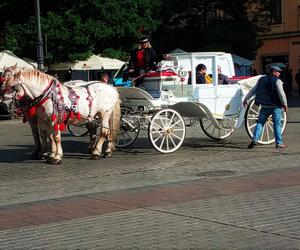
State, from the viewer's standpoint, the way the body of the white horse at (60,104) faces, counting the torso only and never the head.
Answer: to the viewer's left

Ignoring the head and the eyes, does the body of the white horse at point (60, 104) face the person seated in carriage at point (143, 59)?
no

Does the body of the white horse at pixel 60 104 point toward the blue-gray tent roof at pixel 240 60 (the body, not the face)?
no

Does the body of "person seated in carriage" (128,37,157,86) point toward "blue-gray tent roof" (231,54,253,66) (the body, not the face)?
no

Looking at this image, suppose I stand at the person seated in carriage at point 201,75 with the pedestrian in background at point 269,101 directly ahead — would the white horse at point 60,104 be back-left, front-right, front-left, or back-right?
back-right

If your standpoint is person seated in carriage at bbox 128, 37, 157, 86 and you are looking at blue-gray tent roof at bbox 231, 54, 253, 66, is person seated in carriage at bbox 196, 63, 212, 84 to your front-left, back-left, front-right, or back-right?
front-right

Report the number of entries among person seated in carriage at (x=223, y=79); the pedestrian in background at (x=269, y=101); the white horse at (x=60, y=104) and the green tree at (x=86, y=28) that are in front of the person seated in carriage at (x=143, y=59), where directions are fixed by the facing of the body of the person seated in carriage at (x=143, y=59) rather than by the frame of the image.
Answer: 1

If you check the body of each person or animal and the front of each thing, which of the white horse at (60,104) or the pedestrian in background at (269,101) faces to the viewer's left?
the white horse

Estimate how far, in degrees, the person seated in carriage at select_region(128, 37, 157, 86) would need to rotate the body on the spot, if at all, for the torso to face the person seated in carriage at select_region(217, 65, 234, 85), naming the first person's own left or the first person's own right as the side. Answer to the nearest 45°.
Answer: approximately 135° to the first person's own left

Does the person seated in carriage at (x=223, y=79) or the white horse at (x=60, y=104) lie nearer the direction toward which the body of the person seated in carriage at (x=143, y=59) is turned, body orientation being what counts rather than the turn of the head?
the white horse

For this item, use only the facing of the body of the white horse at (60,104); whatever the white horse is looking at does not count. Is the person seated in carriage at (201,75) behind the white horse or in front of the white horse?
behind

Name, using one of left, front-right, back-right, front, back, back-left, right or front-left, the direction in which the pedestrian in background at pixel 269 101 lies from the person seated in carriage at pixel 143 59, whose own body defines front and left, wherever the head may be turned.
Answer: back-left
